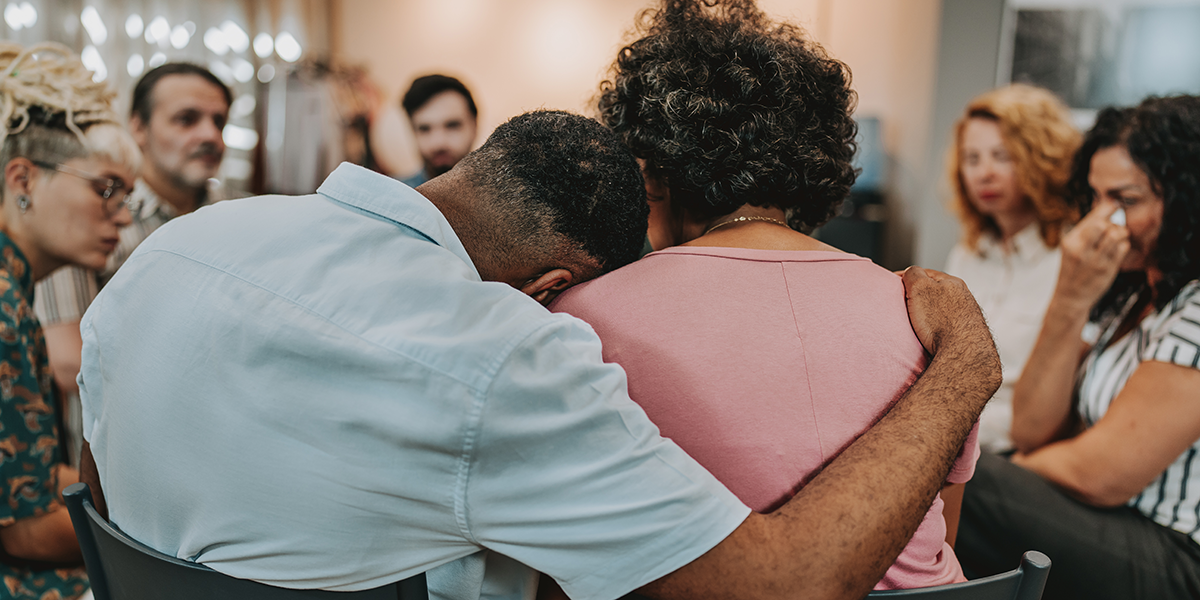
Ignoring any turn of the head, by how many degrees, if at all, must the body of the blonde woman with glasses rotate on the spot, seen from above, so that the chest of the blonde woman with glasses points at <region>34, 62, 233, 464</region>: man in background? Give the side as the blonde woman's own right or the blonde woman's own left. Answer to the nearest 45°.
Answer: approximately 90° to the blonde woman's own left

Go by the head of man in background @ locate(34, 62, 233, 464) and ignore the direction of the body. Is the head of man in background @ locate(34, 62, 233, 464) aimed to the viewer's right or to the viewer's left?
to the viewer's right

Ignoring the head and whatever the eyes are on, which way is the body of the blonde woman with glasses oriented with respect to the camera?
to the viewer's right

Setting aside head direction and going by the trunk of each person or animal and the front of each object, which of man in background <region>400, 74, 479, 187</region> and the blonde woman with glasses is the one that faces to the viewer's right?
the blonde woman with glasses

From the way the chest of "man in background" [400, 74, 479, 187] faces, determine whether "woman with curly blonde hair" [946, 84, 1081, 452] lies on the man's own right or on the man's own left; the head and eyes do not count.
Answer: on the man's own left

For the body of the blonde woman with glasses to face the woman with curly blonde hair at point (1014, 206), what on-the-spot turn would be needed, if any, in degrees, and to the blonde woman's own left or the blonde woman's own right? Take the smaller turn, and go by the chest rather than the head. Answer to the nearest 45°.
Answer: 0° — they already face them

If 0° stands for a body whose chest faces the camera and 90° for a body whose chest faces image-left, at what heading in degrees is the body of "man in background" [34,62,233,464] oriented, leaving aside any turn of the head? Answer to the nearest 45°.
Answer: approximately 315°

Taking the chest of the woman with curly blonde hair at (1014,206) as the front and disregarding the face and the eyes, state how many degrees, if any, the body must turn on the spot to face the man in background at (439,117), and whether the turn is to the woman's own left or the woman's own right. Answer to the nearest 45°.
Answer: approximately 45° to the woman's own right

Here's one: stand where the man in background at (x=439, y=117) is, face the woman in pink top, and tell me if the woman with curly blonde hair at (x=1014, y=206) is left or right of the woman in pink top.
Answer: left
